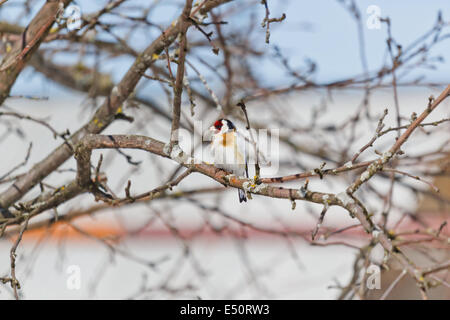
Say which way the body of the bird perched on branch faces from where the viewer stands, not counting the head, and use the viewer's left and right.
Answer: facing the viewer and to the left of the viewer
